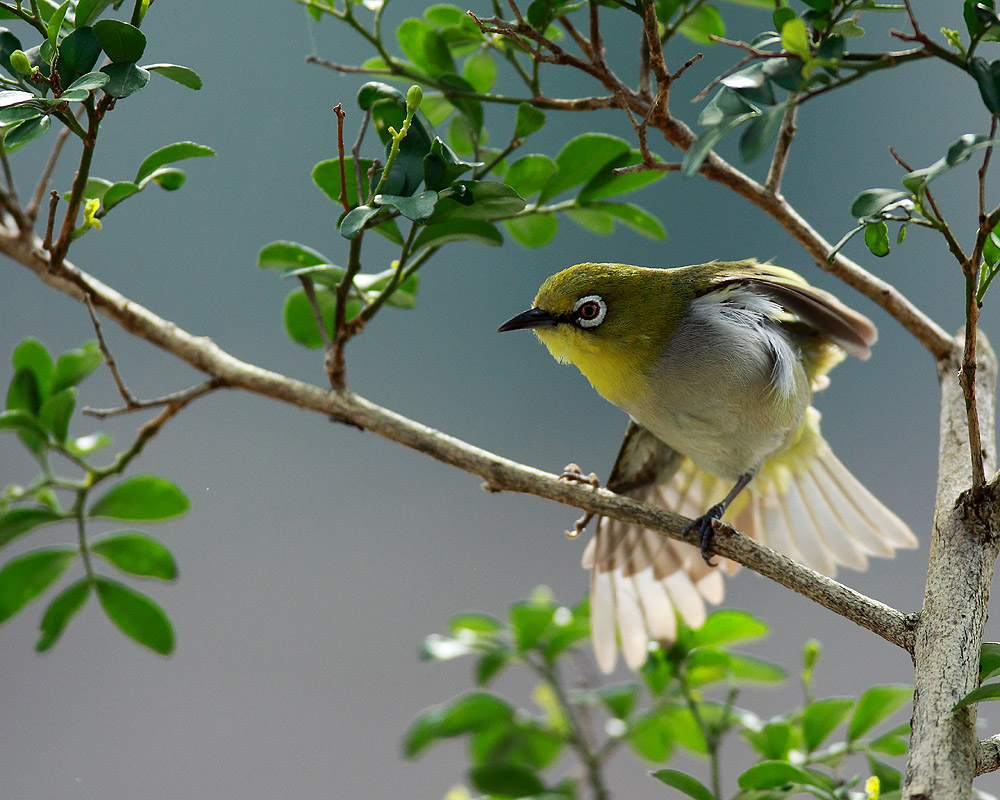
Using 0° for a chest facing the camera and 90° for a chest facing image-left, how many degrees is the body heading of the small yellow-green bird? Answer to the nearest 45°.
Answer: approximately 45°

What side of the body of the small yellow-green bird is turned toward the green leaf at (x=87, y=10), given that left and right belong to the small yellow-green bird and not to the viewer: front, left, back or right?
front

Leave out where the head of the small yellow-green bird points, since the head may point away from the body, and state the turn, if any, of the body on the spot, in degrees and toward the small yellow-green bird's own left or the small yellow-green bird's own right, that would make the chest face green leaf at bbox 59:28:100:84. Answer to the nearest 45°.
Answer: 0° — it already faces it
